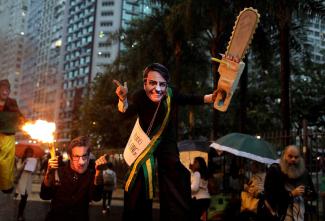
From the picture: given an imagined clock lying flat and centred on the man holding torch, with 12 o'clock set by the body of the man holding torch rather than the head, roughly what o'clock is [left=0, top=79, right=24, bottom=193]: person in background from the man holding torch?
The person in background is roughly at 5 o'clock from the man holding torch.

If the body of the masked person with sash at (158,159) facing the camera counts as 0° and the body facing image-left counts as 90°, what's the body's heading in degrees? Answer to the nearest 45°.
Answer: approximately 0°

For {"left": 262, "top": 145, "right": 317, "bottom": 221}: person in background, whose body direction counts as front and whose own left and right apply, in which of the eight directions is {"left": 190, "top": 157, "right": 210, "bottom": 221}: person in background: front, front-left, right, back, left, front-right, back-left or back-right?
back-right

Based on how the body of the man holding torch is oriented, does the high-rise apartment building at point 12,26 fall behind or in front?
behind

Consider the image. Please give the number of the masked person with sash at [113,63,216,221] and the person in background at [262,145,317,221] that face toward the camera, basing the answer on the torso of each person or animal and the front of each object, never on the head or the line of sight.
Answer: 2
